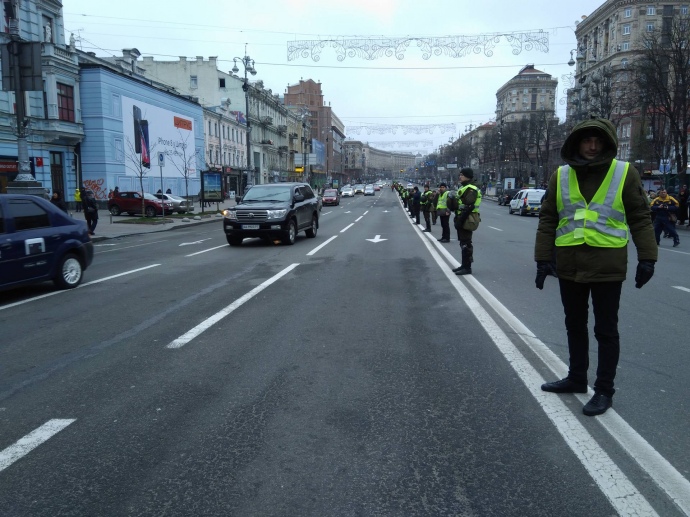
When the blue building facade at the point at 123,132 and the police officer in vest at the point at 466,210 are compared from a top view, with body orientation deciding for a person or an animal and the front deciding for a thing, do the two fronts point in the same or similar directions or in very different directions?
very different directions

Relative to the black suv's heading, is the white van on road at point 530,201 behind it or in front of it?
behind

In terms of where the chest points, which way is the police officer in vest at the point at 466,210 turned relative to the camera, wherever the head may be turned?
to the viewer's left

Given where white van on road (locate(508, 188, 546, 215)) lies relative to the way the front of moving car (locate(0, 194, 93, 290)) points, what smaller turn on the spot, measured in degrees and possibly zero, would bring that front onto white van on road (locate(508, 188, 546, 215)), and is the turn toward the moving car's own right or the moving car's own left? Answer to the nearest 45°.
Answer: approximately 180°

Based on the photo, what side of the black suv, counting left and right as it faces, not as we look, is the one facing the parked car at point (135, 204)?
right

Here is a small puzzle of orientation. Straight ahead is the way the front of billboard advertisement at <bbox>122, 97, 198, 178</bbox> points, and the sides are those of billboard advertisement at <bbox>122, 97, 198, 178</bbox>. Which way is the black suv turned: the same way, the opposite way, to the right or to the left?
to the right

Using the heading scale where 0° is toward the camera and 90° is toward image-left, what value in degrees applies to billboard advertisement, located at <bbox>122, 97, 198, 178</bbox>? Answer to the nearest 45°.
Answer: approximately 315°

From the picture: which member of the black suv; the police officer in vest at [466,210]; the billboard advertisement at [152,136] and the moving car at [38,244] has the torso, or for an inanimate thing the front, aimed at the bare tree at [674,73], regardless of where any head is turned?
the billboard advertisement

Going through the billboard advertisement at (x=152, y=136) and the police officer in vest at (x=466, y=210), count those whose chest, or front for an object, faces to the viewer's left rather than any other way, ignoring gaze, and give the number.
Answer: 1

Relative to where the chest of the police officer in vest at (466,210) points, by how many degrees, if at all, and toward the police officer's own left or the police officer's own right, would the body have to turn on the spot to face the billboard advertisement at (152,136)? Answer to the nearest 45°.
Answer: approximately 45° to the police officer's own right

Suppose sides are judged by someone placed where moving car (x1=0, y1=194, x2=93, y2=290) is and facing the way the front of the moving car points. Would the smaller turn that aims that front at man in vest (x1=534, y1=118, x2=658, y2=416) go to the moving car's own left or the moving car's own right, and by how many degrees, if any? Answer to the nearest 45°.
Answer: approximately 90° to the moving car's own left
